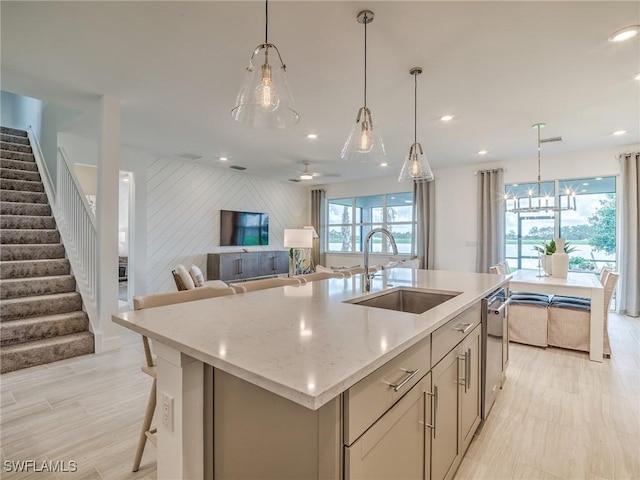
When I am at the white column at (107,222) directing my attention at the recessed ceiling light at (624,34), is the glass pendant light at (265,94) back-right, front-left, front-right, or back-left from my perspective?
front-right

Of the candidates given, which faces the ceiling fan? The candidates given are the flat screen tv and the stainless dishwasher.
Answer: the flat screen tv

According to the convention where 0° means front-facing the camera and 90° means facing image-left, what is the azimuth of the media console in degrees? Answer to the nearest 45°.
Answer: approximately 315°

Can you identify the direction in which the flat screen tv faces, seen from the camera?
facing the viewer and to the right of the viewer

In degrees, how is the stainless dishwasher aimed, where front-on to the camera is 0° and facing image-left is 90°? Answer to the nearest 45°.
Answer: approximately 270°

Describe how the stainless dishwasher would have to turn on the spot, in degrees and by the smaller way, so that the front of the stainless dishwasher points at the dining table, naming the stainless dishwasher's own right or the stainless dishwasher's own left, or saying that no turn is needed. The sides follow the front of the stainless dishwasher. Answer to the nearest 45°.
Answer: approximately 45° to the stainless dishwasher's own left

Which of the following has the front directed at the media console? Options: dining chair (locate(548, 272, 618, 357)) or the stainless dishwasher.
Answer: the dining chair

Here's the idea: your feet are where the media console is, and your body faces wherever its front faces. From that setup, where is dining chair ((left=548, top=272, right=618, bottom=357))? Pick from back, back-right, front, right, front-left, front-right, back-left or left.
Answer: front
